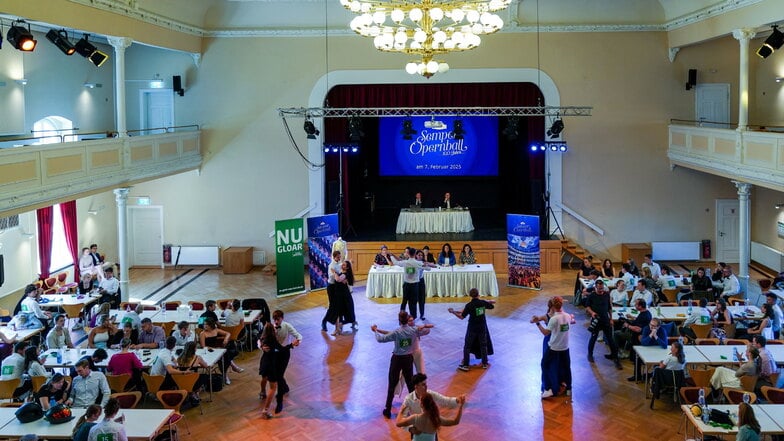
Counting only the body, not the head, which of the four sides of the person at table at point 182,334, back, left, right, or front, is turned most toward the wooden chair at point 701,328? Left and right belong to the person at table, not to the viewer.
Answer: left

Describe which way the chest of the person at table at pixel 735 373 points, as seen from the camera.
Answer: to the viewer's left

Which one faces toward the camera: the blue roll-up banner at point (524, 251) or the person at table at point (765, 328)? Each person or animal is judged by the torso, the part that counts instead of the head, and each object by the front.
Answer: the blue roll-up banner

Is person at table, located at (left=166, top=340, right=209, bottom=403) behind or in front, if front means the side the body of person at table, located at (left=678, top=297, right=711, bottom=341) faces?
in front

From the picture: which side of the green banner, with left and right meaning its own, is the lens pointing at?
front

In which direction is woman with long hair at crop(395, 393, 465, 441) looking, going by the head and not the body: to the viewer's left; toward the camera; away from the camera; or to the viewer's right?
away from the camera

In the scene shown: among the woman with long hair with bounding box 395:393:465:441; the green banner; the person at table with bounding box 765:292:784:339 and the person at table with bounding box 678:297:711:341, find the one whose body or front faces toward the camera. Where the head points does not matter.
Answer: the green banner

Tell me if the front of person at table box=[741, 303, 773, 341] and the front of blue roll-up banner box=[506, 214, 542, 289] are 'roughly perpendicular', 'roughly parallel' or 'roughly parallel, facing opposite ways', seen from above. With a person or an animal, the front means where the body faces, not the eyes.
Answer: roughly perpendicular

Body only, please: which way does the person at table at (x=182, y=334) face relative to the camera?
toward the camera

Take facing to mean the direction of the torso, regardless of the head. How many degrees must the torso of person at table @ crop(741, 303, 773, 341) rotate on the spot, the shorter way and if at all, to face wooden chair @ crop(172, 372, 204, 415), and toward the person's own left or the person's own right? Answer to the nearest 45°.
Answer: approximately 45° to the person's own left

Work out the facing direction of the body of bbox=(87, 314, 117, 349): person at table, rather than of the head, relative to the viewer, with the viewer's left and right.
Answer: facing the viewer and to the right of the viewer

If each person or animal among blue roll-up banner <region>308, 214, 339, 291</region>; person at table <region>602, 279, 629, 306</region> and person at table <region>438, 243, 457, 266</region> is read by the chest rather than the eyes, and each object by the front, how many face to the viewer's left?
0

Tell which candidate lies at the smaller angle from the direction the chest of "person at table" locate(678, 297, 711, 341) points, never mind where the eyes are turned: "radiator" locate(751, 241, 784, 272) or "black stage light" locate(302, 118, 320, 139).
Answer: the black stage light
